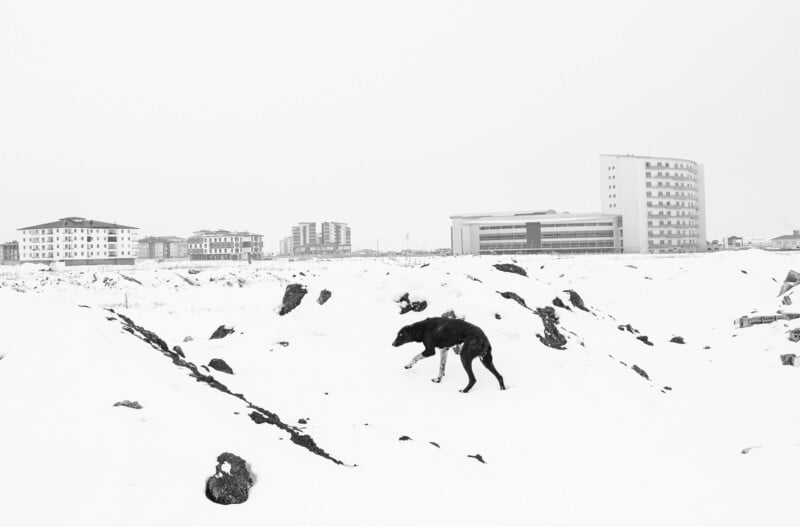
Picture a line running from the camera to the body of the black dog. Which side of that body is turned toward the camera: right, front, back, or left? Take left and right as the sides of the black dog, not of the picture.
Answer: left

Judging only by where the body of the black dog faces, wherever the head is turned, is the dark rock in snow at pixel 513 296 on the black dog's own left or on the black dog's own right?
on the black dog's own right

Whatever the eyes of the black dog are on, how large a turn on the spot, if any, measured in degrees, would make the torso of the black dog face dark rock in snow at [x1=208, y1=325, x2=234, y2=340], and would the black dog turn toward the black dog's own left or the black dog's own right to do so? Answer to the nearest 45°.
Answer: approximately 45° to the black dog's own right

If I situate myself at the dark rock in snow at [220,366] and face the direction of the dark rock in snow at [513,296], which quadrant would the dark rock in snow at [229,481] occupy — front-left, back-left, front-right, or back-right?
back-right

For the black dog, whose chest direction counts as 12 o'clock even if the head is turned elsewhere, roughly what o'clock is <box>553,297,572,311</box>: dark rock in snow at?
The dark rock in snow is roughly at 4 o'clock from the black dog.

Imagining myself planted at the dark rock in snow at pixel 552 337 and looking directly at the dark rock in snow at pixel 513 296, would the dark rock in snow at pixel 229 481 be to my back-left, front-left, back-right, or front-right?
back-left

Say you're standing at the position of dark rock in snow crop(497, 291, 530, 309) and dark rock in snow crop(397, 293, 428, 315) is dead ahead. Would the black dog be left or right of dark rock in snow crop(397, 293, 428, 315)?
left

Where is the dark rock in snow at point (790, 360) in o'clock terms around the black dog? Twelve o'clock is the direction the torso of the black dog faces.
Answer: The dark rock in snow is roughly at 5 o'clock from the black dog.

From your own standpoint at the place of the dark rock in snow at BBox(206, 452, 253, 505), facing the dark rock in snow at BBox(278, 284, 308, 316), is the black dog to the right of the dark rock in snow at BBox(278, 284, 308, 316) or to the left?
right

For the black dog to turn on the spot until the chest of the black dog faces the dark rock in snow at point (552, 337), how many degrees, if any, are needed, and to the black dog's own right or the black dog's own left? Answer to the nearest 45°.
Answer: approximately 135° to the black dog's own right

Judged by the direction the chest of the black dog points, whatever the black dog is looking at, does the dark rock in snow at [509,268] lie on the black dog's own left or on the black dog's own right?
on the black dog's own right

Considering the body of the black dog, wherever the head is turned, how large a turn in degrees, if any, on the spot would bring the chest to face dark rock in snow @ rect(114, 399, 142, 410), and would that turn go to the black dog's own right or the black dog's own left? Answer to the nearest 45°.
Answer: approximately 45° to the black dog's own left
